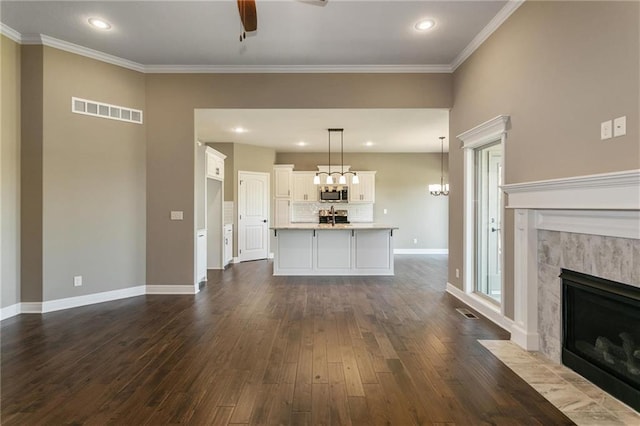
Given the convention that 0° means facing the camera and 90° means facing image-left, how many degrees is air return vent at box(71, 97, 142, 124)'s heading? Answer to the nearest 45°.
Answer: approximately 315°

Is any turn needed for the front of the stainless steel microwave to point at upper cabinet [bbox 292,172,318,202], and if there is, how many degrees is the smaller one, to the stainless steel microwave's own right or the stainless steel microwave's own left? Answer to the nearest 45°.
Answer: approximately 90° to the stainless steel microwave's own right

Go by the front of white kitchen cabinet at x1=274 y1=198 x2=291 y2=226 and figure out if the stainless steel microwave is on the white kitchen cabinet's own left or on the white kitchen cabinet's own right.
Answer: on the white kitchen cabinet's own left

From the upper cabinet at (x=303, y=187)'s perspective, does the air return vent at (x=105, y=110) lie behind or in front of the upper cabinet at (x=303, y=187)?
in front

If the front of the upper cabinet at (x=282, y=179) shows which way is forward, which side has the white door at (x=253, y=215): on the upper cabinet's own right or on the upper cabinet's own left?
on the upper cabinet's own right

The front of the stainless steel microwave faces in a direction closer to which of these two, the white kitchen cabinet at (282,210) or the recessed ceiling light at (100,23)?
the recessed ceiling light

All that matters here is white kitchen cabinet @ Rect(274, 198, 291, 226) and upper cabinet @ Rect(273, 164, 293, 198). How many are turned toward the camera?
2

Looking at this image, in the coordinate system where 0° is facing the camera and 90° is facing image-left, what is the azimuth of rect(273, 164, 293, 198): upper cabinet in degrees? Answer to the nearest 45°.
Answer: approximately 0°

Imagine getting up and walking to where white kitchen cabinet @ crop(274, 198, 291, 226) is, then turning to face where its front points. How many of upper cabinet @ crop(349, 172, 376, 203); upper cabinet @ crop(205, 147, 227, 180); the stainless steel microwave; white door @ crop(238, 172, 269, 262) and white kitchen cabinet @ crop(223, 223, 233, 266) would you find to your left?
2

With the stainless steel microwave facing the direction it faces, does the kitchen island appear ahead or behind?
ahead

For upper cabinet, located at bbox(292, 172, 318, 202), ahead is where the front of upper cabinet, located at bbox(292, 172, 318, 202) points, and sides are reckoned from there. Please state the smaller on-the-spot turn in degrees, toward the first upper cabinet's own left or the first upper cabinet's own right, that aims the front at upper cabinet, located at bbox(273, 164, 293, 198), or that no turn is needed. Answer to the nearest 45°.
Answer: approximately 90° to the first upper cabinet's own right
